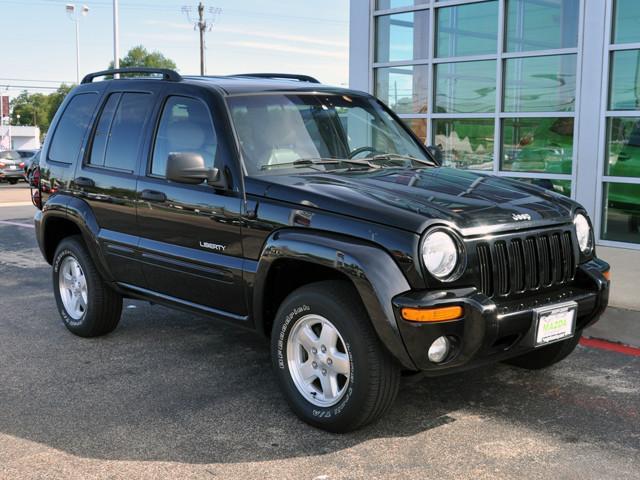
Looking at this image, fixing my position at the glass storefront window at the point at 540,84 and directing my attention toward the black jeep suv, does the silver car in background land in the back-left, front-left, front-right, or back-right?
back-right

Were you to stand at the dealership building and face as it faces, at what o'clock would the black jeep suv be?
The black jeep suv is roughly at 11 o'clock from the dealership building.

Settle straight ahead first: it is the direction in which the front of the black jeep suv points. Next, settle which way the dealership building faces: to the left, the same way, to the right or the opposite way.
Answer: to the right

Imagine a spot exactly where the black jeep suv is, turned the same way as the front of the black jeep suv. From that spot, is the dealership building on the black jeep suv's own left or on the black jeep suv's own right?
on the black jeep suv's own left

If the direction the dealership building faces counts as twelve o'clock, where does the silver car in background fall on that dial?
The silver car in background is roughly at 3 o'clock from the dealership building.

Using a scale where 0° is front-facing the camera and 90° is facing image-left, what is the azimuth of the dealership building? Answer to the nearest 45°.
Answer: approximately 45°
